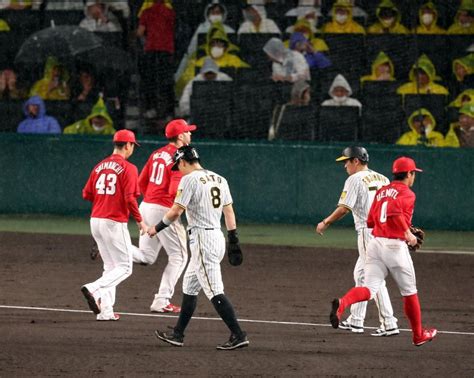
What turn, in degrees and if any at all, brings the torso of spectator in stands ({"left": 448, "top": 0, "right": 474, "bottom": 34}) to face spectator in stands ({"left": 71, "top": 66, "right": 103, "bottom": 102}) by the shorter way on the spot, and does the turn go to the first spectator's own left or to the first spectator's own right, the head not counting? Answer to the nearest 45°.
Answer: approximately 90° to the first spectator's own right

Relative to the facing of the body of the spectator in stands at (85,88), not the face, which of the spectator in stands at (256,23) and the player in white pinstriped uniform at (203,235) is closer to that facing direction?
the player in white pinstriped uniform

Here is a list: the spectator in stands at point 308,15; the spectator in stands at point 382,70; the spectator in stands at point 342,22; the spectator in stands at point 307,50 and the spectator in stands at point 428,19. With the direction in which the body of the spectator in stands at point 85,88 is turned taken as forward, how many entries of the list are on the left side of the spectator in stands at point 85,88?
5

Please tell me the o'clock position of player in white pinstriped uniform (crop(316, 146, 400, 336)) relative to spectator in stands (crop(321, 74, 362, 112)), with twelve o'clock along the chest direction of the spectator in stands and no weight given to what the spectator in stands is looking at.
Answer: The player in white pinstriped uniform is roughly at 12 o'clock from the spectator in stands.

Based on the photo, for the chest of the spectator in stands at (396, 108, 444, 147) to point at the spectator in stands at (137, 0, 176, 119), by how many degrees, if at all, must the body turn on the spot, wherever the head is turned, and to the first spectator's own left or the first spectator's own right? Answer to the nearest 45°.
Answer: approximately 90° to the first spectator's own right

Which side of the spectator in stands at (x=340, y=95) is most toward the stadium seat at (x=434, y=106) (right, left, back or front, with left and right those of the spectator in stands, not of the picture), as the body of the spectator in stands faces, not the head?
left

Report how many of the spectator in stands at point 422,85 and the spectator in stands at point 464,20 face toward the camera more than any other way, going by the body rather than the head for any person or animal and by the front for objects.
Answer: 2

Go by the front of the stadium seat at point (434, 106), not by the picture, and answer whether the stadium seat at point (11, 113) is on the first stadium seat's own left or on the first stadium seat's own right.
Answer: on the first stadium seat's own right

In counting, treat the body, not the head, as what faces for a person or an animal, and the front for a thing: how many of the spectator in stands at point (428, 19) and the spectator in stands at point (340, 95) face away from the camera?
0

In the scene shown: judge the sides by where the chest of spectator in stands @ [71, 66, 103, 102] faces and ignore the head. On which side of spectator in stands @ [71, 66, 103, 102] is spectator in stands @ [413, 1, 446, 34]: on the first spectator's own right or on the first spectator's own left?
on the first spectator's own left

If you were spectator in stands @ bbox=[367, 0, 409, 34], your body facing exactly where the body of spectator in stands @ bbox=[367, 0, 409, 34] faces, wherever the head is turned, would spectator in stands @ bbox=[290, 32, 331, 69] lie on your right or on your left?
on your right

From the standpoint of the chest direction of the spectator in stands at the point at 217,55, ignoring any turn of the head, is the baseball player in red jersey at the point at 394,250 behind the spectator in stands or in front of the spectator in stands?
in front

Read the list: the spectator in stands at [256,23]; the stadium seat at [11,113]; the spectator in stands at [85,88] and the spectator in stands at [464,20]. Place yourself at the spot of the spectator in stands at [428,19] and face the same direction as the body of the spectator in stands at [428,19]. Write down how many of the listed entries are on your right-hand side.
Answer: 3
